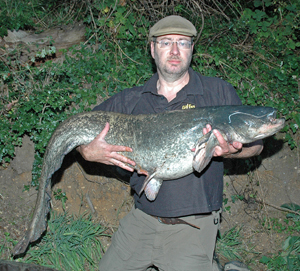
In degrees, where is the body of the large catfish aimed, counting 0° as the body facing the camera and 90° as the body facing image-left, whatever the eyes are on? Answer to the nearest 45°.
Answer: approximately 270°

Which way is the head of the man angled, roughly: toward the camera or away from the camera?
toward the camera

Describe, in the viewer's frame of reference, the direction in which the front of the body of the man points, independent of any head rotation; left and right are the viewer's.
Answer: facing the viewer

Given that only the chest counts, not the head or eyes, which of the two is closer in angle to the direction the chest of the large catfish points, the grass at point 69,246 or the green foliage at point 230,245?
the green foliage
